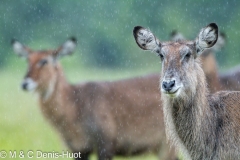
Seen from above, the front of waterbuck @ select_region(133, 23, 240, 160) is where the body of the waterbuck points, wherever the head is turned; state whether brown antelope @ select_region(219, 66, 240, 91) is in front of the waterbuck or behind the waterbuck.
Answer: behind

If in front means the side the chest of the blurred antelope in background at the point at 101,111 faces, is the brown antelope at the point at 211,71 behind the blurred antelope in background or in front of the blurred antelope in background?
behind

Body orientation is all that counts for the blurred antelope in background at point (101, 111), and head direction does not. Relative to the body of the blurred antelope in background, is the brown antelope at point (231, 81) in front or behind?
behind

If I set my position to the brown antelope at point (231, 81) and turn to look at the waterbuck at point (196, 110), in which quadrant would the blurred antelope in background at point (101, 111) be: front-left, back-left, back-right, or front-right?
front-right

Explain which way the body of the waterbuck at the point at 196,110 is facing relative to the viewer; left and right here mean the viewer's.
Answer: facing the viewer and to the left of the viewer

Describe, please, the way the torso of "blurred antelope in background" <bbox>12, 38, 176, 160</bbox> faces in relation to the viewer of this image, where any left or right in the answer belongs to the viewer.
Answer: facing to the left of the viewer

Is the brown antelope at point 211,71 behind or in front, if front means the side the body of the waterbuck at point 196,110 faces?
behind

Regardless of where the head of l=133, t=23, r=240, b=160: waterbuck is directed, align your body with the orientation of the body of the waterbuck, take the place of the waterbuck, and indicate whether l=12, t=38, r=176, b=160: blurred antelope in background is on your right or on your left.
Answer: on your right
